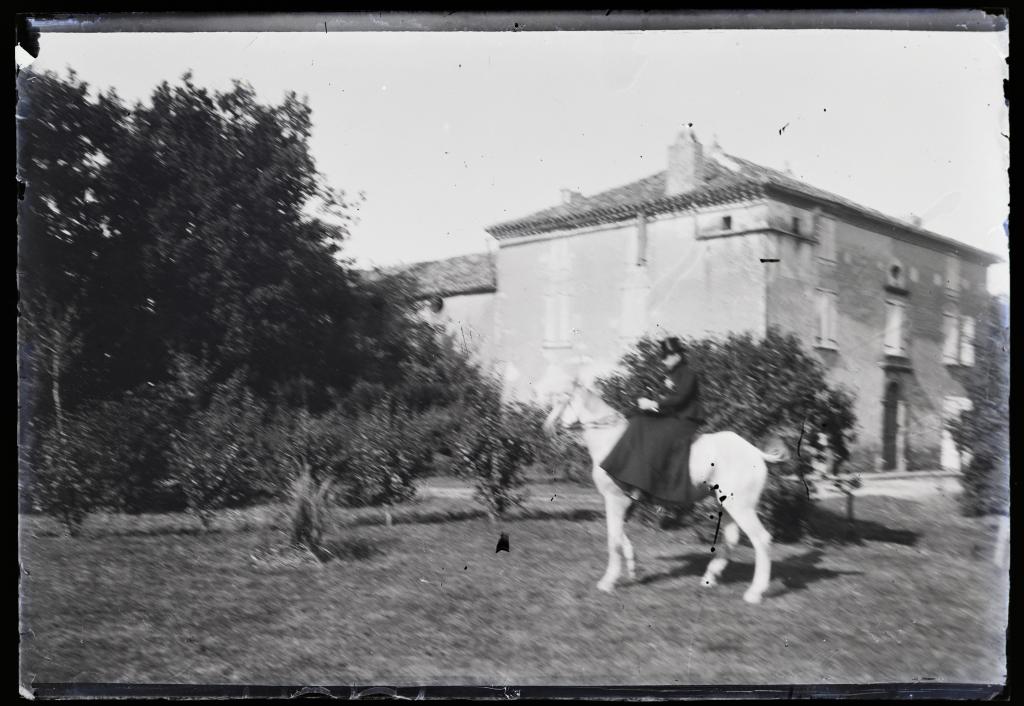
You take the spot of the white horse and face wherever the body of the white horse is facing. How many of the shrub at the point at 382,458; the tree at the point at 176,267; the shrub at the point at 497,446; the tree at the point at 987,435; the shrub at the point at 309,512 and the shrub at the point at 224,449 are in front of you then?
5

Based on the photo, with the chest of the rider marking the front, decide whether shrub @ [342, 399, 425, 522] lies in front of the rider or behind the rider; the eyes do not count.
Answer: in front

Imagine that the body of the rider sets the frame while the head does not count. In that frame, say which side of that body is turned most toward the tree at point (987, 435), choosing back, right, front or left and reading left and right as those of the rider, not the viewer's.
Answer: back

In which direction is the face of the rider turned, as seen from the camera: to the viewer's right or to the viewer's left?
to the viewer's left

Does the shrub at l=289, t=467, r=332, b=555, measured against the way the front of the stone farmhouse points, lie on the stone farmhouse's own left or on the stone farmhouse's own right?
on the stone farmhouse's own right

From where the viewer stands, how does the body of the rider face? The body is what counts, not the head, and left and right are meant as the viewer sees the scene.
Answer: facing to the left of the viewer

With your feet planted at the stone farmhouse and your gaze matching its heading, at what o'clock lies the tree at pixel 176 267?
The tree is roughly at 4 o'clock from the stone farmhouse.

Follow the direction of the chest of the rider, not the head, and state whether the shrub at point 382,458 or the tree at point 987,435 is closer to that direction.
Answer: the shrub

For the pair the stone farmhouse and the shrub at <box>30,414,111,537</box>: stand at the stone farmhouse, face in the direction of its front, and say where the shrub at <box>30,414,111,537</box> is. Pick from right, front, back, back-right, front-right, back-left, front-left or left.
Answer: back-right

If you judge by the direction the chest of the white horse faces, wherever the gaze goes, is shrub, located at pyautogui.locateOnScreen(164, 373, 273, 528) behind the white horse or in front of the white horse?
in front

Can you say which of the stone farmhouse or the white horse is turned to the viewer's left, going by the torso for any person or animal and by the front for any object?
the white horse

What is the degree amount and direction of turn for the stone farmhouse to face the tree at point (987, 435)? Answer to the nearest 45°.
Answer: approximately 45° to its left

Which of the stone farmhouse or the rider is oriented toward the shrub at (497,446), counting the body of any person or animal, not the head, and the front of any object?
the rider

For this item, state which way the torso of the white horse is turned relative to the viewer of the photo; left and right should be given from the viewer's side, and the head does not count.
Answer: facing to the left of the viewer

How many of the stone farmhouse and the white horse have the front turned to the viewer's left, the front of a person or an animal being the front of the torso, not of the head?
1

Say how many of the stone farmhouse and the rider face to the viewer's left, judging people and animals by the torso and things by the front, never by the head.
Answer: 1

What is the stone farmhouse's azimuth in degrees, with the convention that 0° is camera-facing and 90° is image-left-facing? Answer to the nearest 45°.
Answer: approximately 315°
